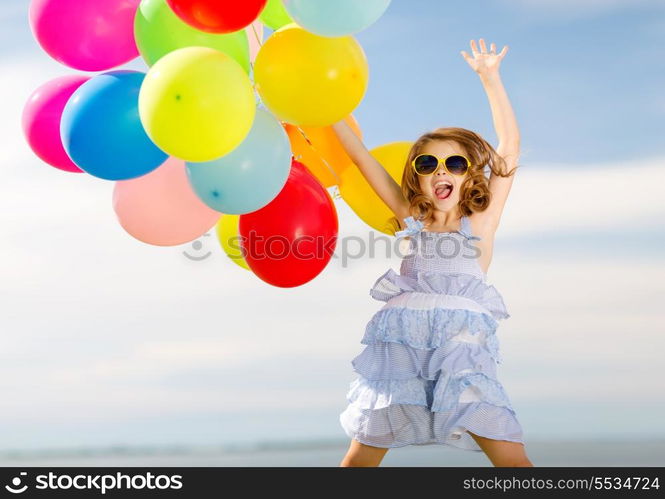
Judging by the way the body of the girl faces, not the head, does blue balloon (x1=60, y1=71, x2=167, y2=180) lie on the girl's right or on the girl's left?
on the girl's right

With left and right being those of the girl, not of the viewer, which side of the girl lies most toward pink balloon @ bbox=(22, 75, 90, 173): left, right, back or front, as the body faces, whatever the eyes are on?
right

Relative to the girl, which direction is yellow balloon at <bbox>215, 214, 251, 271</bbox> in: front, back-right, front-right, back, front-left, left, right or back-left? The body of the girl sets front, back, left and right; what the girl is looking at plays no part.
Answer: right

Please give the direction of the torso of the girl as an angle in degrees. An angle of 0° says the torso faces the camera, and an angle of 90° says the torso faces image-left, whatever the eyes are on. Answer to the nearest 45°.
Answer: approximately 0°
